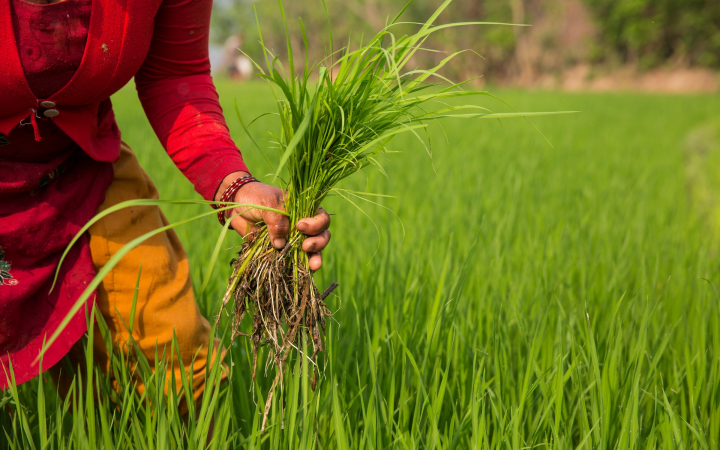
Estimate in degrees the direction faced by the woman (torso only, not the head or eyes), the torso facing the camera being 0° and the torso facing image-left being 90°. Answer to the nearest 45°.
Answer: approximately 0°
